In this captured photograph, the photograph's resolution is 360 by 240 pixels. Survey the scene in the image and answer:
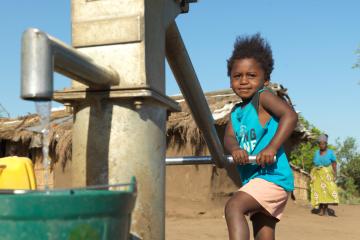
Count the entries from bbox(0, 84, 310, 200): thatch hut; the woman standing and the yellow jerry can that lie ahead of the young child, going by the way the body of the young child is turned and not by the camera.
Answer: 1

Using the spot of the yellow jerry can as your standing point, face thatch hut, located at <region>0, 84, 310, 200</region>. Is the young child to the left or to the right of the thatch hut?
right

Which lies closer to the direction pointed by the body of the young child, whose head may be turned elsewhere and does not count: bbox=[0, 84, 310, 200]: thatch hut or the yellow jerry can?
the yellow jerry can

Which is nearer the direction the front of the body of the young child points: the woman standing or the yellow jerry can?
the yellow jerry can

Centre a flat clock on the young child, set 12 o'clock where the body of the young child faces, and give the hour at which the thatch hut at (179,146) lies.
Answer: The thatch hut is roughly at 4 o'clock from the young child.

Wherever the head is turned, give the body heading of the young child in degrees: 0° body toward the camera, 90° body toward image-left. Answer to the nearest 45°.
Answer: approximately 45°

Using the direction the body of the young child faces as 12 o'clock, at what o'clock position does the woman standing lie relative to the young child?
The woman standing is roughly at 5 o'clock from the young child.
